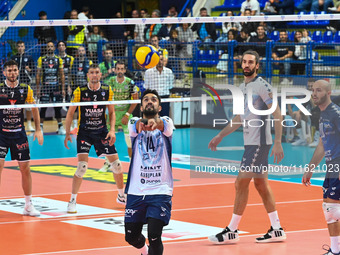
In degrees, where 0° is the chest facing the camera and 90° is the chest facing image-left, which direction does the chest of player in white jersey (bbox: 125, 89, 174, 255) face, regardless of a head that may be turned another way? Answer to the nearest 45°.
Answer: approximately 0°

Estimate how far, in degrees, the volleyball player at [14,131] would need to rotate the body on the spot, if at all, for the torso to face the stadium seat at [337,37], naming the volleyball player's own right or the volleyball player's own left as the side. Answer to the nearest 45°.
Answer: approximately 135° to the volleyball player's own left

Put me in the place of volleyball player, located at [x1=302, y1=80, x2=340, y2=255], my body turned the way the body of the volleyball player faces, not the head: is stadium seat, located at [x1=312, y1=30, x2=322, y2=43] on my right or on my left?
on my right

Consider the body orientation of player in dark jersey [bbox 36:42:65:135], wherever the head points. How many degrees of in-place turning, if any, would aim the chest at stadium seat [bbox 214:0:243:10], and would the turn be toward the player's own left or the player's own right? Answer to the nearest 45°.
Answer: approximately 135° to the player's own left

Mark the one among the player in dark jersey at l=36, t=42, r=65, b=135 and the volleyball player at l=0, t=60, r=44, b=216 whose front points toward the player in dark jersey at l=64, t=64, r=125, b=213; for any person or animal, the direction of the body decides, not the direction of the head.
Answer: the player in dark jersey at l=36, t=42, r=65, b=135

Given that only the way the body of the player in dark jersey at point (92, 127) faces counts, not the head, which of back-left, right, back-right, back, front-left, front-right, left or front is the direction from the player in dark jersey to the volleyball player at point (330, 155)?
front-left

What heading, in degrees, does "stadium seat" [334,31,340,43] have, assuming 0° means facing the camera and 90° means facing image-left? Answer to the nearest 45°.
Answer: approximately 0°
